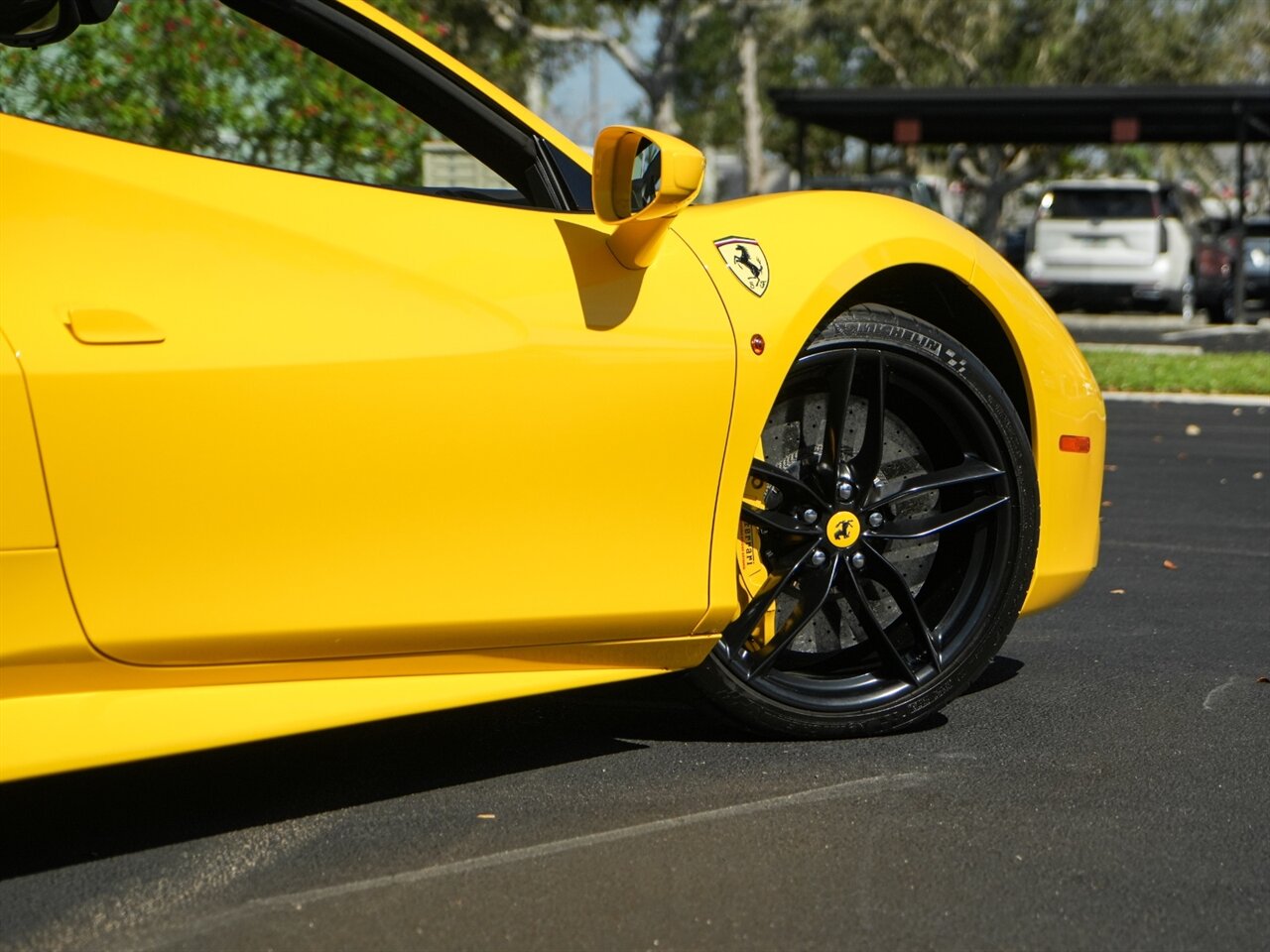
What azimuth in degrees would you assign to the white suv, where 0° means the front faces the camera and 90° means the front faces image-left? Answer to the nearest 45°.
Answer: approximately 180°

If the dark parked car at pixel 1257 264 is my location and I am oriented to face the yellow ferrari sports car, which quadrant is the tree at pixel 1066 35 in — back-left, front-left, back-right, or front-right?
back-right

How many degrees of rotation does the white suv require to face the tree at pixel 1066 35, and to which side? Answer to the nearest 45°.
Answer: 0° — it already faces it

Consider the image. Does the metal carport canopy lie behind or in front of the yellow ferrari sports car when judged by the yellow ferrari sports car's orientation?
in front

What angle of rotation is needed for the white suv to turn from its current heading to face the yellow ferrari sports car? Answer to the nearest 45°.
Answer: approximately 180°

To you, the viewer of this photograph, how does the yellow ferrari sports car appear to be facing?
facing away from the viewer and to the right of the viewer

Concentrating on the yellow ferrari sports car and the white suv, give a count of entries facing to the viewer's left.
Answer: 0
